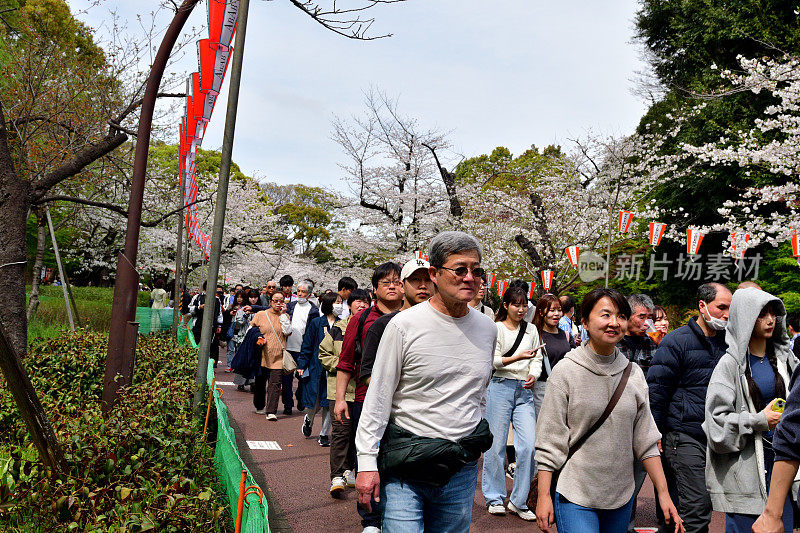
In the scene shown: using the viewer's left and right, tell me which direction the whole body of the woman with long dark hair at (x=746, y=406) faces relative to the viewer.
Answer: facing the viewer and to the right of the viewer

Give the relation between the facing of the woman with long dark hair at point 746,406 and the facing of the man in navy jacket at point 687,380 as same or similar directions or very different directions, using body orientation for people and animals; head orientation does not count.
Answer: same or similar directions

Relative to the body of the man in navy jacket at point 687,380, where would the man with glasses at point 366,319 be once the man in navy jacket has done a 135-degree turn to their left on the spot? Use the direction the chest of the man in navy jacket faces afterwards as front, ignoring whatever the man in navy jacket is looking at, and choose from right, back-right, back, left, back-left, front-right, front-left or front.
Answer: left

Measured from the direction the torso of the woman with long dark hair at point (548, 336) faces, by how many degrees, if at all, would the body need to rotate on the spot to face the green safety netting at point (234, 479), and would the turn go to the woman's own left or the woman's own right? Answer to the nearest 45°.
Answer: approximately 90° to the woman's own right

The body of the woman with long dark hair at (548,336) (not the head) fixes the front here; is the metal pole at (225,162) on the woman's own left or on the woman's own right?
on the woman's own right

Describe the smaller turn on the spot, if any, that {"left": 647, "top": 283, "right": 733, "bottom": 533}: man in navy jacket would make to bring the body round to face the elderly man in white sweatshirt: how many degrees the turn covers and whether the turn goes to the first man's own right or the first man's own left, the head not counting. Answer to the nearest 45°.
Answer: approximately 90° to the first man's own right

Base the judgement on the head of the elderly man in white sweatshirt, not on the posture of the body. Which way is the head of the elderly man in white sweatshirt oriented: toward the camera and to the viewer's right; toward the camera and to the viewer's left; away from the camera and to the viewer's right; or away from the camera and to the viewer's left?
toward the camera and to the viewer's right

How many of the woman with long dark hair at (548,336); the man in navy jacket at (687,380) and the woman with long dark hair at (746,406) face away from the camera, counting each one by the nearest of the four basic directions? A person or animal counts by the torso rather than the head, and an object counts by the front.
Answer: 0

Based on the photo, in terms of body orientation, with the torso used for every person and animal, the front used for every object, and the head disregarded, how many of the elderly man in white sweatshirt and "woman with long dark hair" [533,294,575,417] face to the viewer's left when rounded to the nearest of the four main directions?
0

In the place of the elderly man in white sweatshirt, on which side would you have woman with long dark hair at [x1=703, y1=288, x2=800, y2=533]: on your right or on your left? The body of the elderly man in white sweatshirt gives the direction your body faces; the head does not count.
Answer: on your left

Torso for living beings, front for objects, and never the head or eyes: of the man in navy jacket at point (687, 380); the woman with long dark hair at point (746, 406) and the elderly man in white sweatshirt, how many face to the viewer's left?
0
